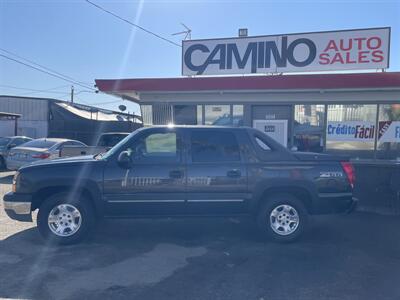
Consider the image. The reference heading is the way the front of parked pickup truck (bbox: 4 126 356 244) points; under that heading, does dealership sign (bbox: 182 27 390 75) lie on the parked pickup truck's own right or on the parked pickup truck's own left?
on the parked pickup truck's own right

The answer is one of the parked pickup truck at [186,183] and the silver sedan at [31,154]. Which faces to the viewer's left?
the parked pickup truck

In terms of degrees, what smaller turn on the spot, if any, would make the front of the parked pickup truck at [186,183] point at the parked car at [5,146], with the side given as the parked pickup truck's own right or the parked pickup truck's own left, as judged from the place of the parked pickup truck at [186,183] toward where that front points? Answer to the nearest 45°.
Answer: approximately 45° to the parked pickup truck's own right

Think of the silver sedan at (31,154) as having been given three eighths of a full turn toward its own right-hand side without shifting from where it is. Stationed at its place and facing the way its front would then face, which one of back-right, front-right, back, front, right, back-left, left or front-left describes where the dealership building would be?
front-left

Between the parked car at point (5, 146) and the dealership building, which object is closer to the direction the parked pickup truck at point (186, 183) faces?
the parked car

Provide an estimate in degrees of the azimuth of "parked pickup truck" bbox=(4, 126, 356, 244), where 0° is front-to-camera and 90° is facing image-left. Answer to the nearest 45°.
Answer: approximately 90°

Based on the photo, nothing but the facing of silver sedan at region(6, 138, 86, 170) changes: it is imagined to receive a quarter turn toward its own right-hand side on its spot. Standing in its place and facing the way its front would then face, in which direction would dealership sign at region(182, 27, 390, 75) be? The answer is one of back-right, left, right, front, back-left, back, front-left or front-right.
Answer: front
